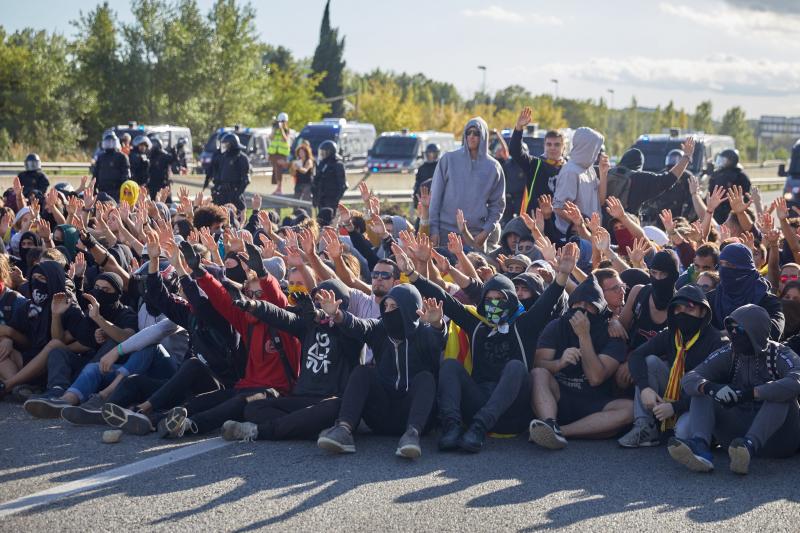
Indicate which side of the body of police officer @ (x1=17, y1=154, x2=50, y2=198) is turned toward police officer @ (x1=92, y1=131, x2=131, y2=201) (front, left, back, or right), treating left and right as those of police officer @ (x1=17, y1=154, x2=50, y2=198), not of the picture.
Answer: left

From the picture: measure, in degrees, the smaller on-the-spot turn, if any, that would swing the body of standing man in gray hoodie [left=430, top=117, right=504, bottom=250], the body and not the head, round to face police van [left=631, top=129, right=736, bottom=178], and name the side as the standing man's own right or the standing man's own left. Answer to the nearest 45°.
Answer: approximately 180°

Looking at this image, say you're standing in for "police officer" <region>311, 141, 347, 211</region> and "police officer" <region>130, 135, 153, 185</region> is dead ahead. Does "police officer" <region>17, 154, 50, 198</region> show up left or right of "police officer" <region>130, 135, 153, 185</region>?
left

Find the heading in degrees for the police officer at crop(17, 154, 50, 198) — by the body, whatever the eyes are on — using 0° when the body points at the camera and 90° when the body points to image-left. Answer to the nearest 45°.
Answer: approximately 0°

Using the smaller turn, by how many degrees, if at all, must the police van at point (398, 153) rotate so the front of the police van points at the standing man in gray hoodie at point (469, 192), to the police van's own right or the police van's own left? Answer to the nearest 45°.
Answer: approximately 45° to the police van's own left

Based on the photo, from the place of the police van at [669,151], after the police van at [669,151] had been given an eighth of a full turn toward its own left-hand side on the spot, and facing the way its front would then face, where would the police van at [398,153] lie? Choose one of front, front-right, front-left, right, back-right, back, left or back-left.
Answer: back-right

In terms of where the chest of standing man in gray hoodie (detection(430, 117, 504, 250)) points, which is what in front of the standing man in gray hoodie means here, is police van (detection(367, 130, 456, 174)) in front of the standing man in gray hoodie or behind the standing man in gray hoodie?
behind

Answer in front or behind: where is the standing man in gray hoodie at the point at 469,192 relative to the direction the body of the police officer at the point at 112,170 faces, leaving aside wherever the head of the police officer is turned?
in front

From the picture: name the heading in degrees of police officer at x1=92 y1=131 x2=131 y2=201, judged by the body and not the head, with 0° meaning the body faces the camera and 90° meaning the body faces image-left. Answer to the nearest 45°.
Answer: approximately 0°

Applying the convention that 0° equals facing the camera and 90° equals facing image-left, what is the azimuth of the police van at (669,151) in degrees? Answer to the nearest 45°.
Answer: approximately 45°

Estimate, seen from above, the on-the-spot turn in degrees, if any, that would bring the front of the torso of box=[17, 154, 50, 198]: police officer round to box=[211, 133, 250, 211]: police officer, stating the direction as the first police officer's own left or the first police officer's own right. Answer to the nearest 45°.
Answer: approximately 90° to the first police officer's own left

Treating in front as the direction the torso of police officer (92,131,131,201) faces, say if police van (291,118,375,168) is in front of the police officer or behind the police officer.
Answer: behind

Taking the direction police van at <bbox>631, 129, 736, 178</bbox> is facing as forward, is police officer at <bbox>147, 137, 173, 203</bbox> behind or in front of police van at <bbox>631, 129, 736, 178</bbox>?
in front
